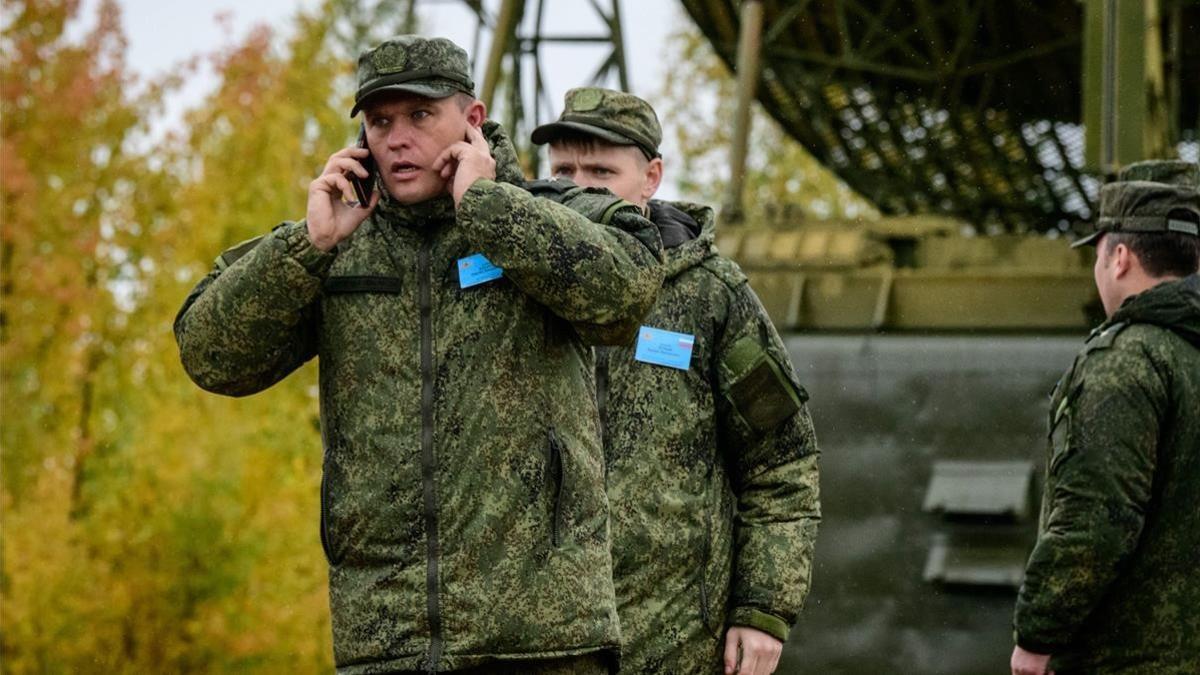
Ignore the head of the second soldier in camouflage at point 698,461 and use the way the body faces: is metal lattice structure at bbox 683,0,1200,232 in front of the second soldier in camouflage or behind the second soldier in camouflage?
behind

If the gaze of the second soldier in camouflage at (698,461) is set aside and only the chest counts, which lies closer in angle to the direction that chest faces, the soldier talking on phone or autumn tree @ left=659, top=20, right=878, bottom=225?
the soldier talking on phone

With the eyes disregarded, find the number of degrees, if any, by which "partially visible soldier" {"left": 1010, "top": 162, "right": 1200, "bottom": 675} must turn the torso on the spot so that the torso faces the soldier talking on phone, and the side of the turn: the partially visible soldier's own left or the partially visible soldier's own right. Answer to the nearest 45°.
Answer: approximately 90° to the partially visible soldier's own left

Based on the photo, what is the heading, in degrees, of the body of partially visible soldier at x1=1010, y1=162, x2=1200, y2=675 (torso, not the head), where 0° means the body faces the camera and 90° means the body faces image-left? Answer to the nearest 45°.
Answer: approximately 135°

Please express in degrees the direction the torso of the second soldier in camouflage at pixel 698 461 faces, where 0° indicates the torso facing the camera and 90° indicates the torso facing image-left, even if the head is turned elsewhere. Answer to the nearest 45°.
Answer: approximately 45°

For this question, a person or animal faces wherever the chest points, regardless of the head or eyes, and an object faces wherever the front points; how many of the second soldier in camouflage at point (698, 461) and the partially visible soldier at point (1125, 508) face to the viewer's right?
0

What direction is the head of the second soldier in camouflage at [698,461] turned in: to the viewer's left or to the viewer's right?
to the viewer's left
